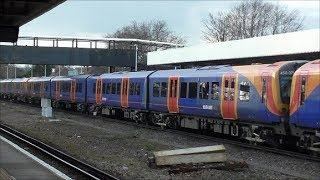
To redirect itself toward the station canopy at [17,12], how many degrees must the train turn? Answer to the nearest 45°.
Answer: approximately 90° to its right

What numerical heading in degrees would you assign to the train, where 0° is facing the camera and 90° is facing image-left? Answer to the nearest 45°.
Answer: approximately 315°

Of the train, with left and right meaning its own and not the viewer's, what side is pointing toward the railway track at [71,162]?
right
